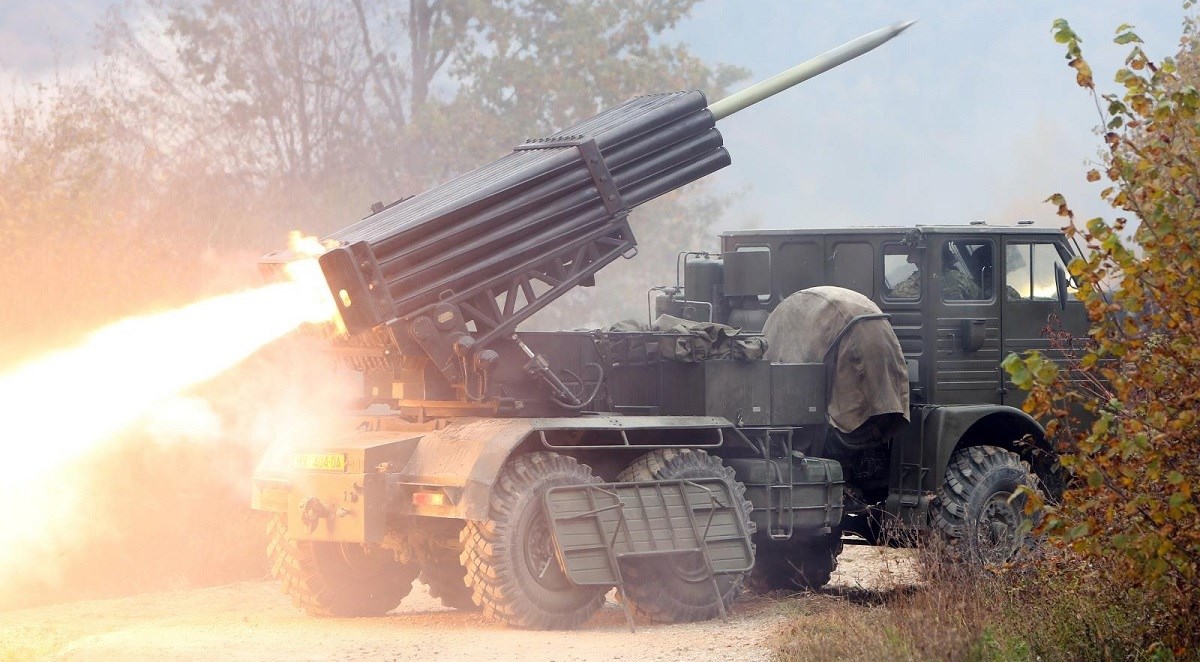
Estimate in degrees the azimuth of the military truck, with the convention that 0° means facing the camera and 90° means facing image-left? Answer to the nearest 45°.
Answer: approximately 225°

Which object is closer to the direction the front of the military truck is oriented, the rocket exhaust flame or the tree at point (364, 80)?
the tree

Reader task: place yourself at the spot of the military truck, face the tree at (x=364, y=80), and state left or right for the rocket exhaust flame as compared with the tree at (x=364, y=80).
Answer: left
